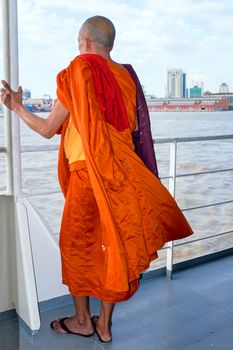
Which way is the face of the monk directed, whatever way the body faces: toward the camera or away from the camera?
away from the camera

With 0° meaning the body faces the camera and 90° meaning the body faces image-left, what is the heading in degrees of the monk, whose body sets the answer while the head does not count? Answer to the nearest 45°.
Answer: approximately 135°

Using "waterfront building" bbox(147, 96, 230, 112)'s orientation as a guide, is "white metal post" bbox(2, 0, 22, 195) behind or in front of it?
in front

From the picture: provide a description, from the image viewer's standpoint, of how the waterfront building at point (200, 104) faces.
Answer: facing the viewer

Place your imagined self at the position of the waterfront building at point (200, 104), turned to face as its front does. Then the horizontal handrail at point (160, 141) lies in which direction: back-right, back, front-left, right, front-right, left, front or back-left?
front

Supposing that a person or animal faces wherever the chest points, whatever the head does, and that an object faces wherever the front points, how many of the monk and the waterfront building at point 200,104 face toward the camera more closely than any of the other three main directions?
1
